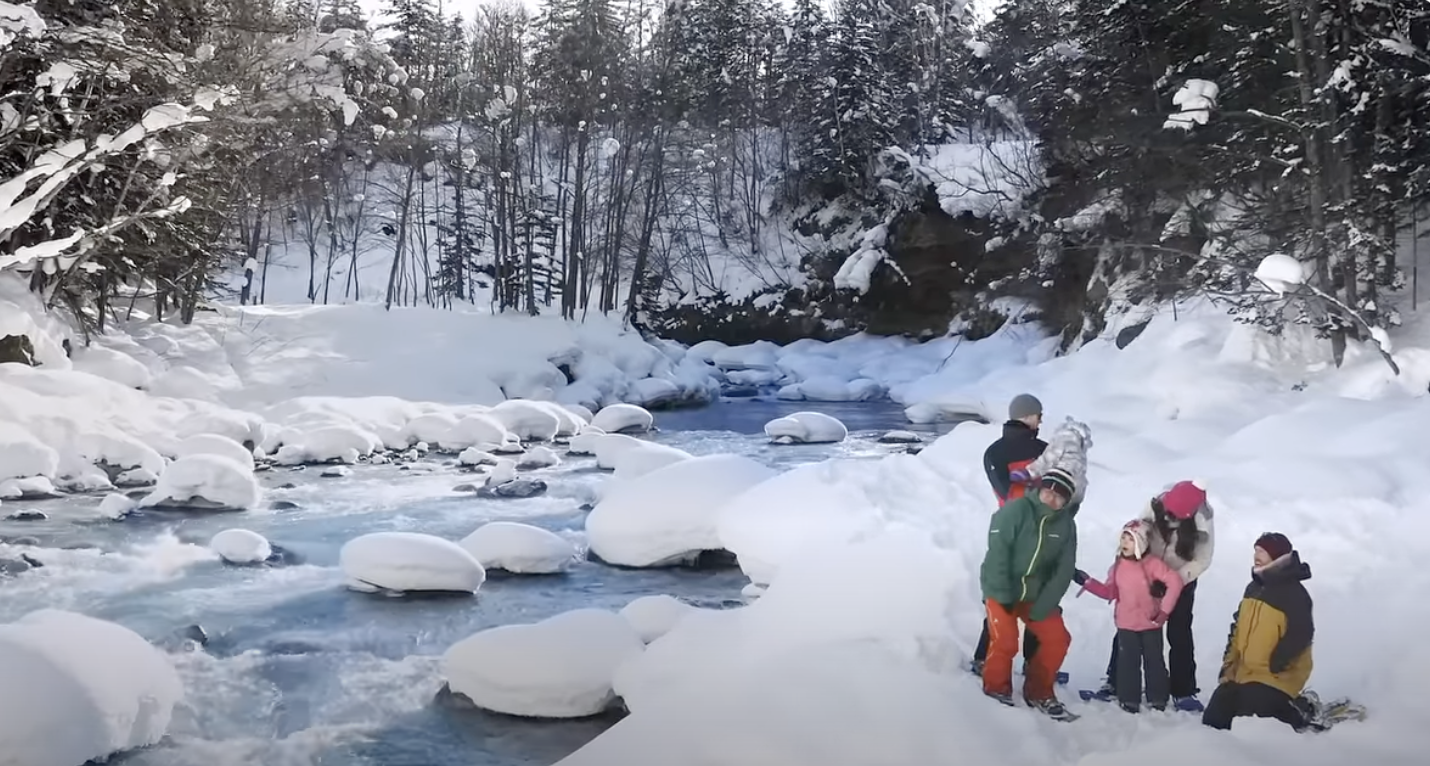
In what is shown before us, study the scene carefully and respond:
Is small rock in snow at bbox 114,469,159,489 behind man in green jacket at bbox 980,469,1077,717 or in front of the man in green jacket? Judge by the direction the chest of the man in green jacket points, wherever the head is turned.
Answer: behind

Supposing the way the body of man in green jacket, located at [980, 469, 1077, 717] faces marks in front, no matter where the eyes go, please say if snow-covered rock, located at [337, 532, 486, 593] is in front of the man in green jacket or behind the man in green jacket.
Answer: behind

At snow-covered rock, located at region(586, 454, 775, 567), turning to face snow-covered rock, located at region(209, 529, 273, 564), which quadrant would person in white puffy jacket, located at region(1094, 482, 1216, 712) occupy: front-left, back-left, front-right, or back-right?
back-left

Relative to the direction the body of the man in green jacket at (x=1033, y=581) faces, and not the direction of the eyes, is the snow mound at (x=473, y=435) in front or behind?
behind

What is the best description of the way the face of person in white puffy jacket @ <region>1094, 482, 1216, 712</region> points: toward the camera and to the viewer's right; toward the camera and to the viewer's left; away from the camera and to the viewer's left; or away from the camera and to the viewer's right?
toward the camera and to the viewer's left

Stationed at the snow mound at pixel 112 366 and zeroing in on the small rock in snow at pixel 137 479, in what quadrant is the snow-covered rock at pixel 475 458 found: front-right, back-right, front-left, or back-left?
front-left
